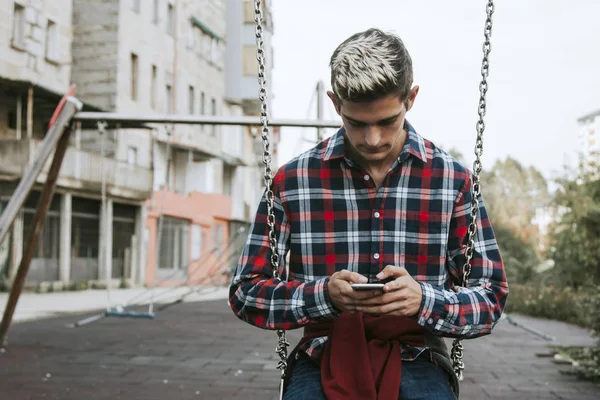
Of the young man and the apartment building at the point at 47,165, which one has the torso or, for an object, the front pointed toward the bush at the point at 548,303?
the apartment building

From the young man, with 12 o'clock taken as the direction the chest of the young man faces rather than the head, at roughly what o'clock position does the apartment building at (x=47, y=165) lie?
The apartment building is roughly at 5 o'clock from the young man.

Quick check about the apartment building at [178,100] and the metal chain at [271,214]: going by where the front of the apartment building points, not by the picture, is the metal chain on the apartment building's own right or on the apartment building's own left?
on the apartment building's own right

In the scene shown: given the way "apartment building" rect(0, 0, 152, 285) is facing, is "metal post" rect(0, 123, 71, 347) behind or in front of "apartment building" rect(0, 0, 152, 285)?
in front

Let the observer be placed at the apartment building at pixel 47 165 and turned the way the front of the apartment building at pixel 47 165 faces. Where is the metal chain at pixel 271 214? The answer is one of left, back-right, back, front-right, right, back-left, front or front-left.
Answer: front-right

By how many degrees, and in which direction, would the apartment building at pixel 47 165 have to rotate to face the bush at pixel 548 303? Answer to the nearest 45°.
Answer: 0° — it already faces it

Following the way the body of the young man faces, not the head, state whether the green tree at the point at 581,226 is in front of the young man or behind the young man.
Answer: behind

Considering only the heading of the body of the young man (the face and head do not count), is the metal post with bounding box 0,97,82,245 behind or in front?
behind

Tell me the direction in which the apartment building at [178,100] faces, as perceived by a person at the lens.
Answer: facing the viewer and to the right of the viewer
